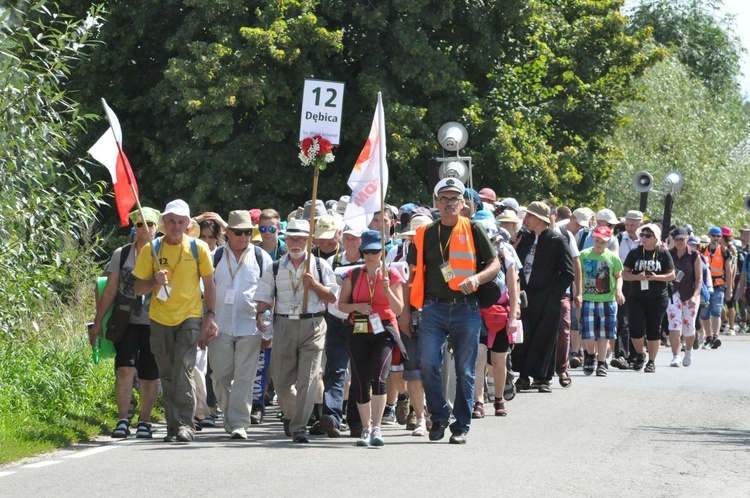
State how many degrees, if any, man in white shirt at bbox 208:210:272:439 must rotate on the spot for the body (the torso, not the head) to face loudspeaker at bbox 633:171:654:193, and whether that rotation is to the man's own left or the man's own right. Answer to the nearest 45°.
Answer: approximately 135° to the man's own left

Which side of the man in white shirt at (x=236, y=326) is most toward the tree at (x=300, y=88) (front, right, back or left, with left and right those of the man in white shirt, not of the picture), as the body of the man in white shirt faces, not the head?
back

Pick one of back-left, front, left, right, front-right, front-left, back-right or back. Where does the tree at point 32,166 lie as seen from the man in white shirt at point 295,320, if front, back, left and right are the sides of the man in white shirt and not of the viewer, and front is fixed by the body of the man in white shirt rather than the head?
back-right

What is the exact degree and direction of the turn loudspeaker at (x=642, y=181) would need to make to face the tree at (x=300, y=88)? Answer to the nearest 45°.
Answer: approximately 90° to its right
